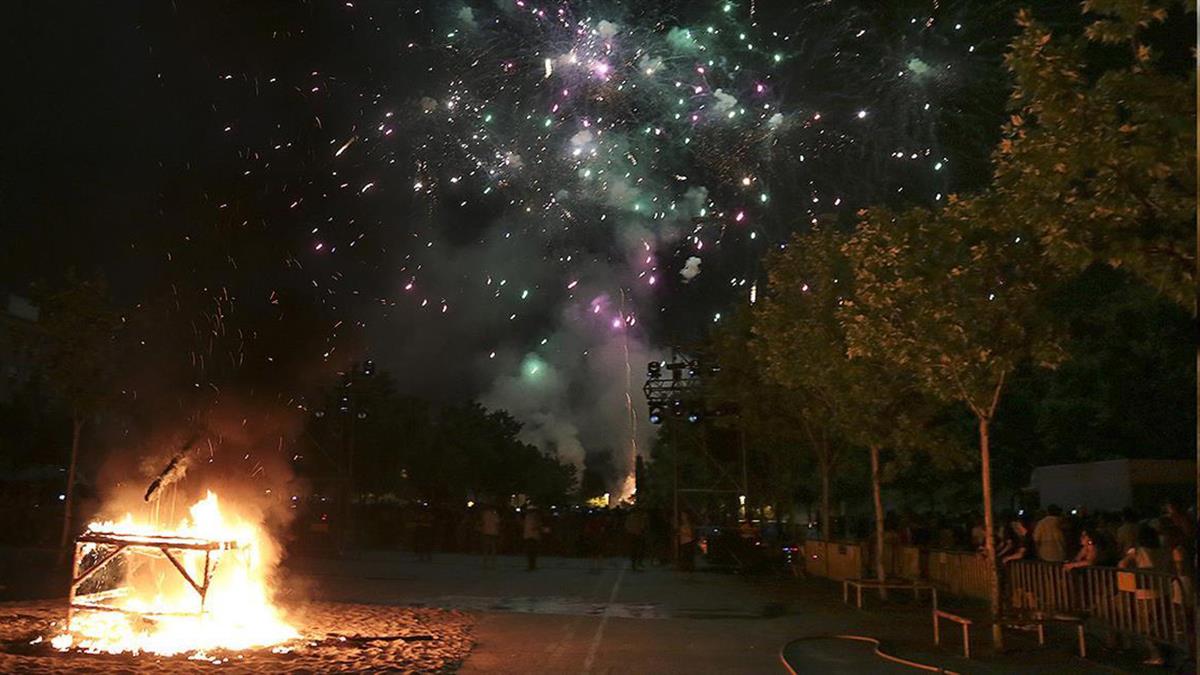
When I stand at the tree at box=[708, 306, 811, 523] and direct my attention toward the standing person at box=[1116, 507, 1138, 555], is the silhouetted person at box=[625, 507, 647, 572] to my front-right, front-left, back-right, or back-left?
front-right

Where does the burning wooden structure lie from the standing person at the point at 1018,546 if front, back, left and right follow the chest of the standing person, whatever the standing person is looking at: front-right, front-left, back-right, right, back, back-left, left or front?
front

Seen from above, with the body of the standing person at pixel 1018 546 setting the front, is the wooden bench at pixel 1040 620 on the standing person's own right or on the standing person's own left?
on the standing person's own left

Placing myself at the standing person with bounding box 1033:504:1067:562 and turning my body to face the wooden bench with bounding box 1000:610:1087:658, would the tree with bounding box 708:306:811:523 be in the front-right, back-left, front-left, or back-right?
back-right

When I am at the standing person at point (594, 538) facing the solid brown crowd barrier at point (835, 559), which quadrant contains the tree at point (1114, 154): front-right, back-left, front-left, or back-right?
front-right

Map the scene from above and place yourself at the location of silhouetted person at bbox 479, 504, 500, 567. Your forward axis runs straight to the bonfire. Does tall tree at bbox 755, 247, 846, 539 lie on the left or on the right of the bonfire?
left

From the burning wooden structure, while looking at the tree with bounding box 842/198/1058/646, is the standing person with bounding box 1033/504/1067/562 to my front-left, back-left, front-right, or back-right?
front-left

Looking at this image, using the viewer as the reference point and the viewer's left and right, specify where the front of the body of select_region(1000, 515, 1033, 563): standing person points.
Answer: facing the viewer and to the left of the viewer
